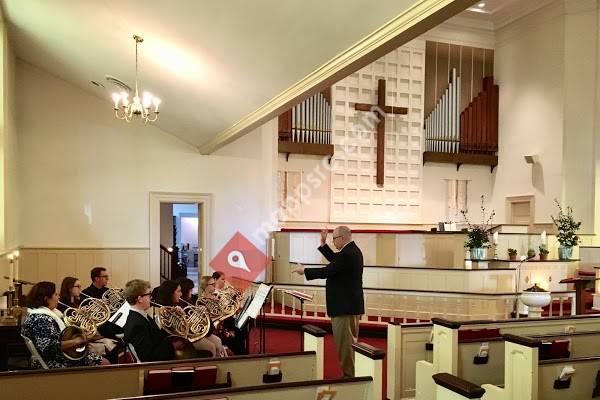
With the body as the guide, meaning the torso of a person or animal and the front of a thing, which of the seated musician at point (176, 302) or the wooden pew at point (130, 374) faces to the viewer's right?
the seated musician

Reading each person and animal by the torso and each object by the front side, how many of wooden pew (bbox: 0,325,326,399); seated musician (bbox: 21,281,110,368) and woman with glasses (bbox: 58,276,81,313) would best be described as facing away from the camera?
1

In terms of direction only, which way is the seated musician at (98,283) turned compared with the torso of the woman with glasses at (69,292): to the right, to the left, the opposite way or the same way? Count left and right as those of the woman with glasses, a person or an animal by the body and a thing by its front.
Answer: the same way

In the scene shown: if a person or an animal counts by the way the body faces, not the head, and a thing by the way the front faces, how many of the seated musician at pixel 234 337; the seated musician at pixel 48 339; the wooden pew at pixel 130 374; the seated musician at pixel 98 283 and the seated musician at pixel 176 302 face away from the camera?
1

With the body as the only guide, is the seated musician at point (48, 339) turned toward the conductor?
yes

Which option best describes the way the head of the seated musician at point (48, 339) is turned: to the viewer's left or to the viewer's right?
to the viewer's right

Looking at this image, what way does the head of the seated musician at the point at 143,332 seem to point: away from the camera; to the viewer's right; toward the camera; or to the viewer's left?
to the viewer's right

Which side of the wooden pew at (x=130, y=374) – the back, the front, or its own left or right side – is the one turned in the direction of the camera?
back

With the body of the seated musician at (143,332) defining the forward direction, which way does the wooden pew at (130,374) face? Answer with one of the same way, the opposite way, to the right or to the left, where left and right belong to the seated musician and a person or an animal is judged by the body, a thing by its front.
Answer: to the left

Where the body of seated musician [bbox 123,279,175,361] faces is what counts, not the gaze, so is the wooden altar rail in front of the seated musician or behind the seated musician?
in front

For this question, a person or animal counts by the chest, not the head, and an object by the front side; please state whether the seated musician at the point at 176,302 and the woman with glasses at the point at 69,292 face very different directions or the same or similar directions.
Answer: same or similar directions

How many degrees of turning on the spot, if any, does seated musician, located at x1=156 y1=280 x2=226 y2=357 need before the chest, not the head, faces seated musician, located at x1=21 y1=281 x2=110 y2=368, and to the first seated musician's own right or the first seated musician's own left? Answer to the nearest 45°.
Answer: approximately 135° to the first seated musician's own right

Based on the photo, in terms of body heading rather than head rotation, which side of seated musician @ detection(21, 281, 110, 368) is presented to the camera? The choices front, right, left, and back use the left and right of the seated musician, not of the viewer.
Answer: right

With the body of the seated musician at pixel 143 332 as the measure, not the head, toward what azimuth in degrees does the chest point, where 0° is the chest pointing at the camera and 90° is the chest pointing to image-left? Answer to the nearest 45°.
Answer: approximately 270°

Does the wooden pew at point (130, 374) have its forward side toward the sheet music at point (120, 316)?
yes

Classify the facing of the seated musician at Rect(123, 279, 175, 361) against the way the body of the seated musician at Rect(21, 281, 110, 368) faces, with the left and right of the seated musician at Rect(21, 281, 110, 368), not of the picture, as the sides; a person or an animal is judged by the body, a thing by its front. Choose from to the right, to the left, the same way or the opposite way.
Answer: the same way

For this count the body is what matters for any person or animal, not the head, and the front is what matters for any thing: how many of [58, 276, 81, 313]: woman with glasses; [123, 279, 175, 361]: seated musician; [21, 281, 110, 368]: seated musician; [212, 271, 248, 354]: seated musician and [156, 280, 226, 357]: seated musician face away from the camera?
0

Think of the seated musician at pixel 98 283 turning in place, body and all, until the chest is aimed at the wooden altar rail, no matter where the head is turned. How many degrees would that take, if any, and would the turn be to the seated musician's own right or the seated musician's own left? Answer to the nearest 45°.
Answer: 0° — they already face it

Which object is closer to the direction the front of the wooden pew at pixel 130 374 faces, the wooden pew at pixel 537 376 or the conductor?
the conductor

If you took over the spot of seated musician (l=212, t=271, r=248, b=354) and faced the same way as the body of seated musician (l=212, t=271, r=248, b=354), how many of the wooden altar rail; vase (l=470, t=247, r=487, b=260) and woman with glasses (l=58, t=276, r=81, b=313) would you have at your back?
1

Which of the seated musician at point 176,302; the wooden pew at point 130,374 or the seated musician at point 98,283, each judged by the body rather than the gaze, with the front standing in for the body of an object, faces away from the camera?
the wooden pew

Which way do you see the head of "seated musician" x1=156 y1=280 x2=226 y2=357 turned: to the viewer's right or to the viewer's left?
to the viewer's right
